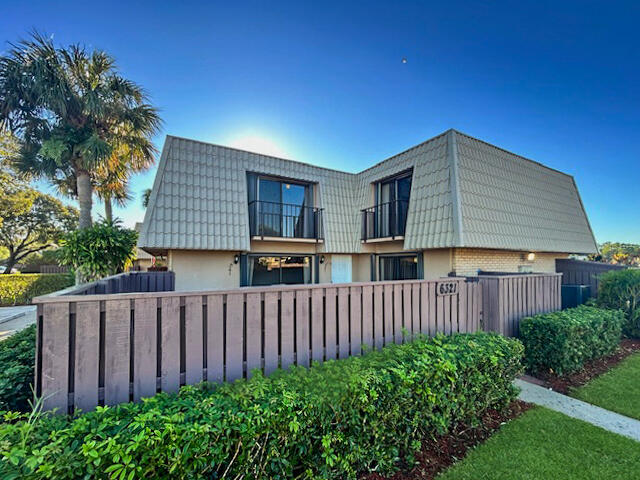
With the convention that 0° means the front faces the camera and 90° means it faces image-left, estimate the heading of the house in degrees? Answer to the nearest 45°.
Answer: approximately 0°

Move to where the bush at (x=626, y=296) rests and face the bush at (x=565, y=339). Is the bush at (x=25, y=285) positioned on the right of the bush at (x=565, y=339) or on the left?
right

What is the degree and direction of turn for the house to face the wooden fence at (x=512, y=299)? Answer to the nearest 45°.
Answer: approximately 45° to its left

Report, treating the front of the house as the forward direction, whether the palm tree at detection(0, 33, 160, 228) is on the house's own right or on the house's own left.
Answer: on the house's own right

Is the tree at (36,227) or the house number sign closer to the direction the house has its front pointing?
the house number sign

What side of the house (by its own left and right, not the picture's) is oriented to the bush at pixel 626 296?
left

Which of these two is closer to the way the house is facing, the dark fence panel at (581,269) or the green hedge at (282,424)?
the green hedge

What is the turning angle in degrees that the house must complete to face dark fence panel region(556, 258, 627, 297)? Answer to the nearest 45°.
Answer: approximately 90° to its left

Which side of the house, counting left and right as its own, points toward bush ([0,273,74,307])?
right

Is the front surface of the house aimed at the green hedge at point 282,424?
yes

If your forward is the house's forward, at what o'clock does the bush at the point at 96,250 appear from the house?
The bush is roughly at 2 o'clock from the house.
